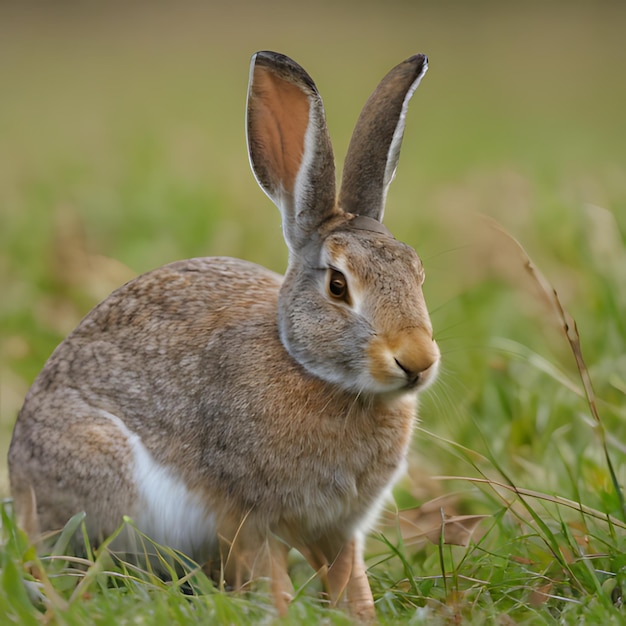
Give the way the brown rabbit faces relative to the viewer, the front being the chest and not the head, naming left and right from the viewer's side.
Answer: facing the viewer and to the right of the viewer
